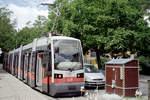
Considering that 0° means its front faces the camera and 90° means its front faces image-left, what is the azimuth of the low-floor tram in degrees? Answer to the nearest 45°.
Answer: approximately 315°

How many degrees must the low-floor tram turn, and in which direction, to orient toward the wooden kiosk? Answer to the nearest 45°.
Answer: approximately 45° to its left
